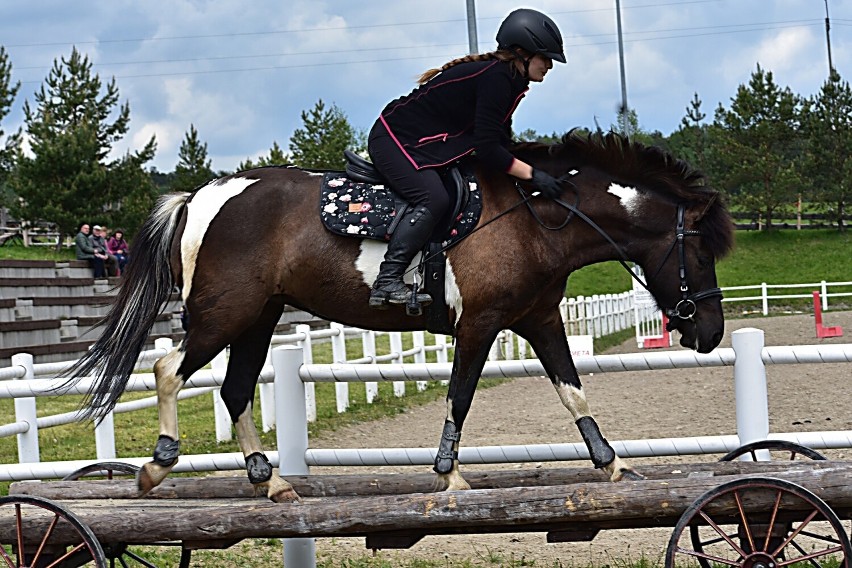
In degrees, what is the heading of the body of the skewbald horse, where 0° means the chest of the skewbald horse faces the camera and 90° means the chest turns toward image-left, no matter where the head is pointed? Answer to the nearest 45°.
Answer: approximately 270°

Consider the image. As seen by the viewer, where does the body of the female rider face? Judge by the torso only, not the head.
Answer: to the viewer's right

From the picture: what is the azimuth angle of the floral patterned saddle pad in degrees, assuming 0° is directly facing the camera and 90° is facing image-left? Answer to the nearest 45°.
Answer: approximately 270°

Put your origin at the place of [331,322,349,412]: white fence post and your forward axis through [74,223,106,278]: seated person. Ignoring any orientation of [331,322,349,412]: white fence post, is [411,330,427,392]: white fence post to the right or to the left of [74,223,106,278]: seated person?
right

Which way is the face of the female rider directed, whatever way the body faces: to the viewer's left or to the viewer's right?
to the viewer's right
